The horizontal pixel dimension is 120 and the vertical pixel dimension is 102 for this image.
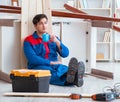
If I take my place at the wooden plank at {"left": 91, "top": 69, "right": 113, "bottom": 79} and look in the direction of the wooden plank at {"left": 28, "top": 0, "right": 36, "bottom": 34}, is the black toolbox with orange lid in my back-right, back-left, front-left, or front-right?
front-left

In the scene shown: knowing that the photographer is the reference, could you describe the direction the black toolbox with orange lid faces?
facing the viewer and to the left of the viewer

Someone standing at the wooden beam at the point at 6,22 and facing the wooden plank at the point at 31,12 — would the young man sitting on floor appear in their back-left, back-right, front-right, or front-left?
front-right

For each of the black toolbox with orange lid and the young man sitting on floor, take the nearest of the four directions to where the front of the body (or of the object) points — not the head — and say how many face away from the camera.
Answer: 0

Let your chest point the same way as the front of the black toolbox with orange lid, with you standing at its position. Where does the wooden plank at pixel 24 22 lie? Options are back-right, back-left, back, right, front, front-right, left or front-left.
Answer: back-right
